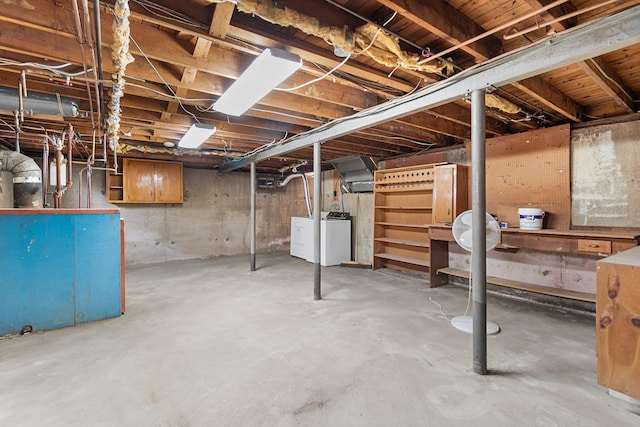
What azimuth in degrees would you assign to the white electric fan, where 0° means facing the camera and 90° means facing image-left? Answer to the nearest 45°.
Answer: approximately 0°

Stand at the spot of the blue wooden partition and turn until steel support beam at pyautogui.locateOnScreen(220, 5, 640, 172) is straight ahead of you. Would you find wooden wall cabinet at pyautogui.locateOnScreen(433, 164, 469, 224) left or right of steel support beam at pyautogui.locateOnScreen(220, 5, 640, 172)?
left

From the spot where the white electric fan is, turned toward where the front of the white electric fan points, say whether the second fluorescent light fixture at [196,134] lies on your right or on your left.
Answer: on your right

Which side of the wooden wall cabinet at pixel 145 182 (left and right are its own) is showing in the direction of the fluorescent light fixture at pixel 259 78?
front

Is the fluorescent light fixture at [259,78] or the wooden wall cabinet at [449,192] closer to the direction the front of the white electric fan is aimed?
the fluorescent light fixture

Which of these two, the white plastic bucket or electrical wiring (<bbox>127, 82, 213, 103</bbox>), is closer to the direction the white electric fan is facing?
the electrical wiring

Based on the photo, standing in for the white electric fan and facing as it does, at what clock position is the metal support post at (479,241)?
The metal support post is roughly at 12 o'clock from the white electric fan.

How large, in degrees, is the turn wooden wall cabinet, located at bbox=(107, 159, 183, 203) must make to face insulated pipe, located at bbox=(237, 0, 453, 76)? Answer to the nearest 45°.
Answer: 0° — it already faces it

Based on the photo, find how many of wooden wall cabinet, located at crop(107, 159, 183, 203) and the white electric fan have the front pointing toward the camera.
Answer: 2

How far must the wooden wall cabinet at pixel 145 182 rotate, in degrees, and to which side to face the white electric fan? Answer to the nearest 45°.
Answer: approximately 45° to its left

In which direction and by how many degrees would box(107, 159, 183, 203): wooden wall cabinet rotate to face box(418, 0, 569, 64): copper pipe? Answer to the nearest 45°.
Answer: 0° — it already faces it

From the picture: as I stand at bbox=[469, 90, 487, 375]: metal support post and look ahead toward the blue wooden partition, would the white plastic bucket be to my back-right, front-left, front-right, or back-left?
back-right

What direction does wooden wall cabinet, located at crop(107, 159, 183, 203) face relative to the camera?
toward the camera

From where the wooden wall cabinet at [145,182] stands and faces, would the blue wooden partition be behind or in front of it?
in front

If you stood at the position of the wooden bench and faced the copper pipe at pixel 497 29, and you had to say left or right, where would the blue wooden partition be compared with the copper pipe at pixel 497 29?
right

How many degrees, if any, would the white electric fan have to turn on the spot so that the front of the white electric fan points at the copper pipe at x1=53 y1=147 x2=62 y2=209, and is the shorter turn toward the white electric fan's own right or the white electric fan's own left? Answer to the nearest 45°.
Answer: approximately 90° to the white electric fan's own right
